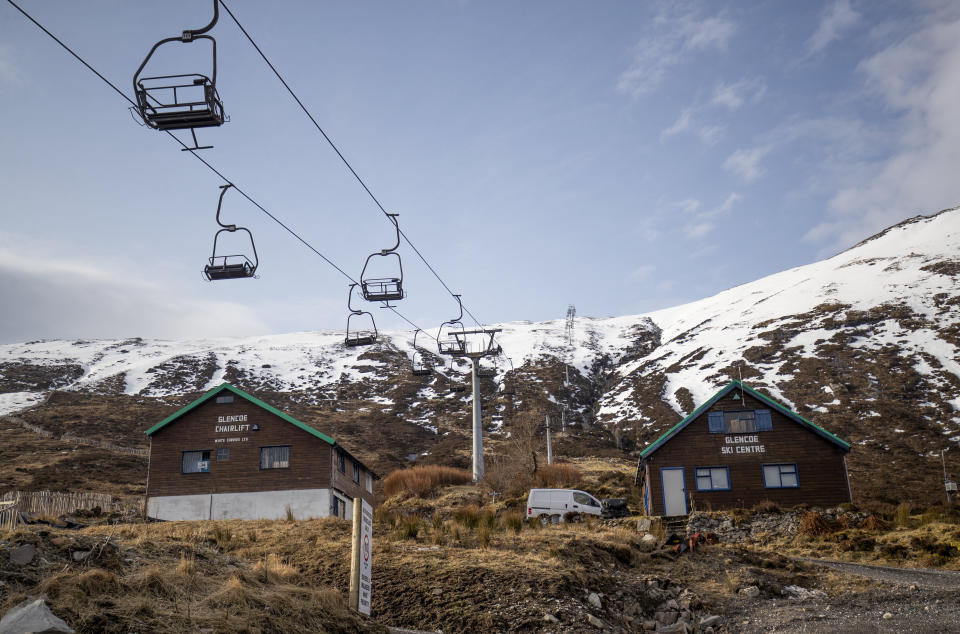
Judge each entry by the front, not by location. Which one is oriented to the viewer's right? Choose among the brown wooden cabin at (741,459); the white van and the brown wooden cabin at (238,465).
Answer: the white van

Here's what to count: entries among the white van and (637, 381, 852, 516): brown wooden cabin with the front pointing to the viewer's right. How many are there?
1

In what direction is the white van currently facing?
to the viewer's right

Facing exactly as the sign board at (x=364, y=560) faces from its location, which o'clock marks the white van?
The white van is roughly at 8 o'clock from the sign board.

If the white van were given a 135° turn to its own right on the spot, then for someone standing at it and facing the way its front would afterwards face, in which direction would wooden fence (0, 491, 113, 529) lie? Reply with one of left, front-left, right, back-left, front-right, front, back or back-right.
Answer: front-right

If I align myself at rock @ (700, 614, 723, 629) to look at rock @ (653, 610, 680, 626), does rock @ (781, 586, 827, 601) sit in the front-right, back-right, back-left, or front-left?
back-right

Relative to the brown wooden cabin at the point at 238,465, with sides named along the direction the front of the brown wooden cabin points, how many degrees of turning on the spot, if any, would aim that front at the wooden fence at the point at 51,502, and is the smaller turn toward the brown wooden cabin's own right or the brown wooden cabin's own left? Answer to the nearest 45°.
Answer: approximately 45° to the brown wooden cabin's own right

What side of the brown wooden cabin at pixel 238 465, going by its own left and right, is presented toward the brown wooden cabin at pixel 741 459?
left

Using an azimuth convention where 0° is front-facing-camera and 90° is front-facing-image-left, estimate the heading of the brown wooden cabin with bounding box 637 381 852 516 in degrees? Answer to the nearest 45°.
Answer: approximately 0°

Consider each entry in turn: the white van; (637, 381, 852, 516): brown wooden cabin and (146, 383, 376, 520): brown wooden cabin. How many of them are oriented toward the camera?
2

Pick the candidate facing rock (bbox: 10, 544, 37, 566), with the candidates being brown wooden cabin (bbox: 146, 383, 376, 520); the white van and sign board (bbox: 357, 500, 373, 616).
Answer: the brown wooden cabin

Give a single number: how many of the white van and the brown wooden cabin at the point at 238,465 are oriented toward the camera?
1

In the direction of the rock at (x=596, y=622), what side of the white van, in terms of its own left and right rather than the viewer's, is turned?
right

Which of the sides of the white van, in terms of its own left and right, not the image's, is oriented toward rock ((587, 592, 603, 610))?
right

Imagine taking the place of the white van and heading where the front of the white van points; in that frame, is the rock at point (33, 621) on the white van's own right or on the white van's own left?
on the white van's own right

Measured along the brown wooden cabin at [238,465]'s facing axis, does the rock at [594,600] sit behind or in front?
in front
